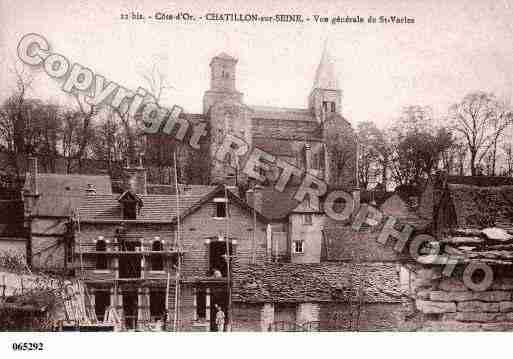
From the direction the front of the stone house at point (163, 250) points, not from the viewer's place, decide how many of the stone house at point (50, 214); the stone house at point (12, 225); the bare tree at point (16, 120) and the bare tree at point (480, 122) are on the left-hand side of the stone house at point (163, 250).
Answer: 1

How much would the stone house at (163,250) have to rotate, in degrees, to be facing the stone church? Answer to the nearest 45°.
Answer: approximately 135° to its left

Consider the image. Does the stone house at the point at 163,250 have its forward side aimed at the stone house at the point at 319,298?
no

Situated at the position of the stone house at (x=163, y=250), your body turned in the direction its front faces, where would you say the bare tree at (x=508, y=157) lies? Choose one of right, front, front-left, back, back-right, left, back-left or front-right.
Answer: left

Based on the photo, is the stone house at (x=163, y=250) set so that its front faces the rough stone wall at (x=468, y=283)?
no

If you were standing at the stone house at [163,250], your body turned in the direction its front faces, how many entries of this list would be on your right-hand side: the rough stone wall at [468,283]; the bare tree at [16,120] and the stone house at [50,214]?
2

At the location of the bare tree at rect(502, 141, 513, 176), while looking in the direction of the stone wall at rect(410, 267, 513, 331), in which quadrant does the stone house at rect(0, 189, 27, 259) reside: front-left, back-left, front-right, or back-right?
front-right

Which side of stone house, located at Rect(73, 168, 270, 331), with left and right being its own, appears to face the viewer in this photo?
front

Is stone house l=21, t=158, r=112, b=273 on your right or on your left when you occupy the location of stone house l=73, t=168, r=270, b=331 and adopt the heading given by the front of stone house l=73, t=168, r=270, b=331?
on your right

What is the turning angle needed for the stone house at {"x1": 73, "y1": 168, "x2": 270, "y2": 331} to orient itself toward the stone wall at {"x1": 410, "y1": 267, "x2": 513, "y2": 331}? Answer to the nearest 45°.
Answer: approximately 45° to its left

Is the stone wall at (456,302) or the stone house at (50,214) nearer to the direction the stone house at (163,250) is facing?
the stone wall
